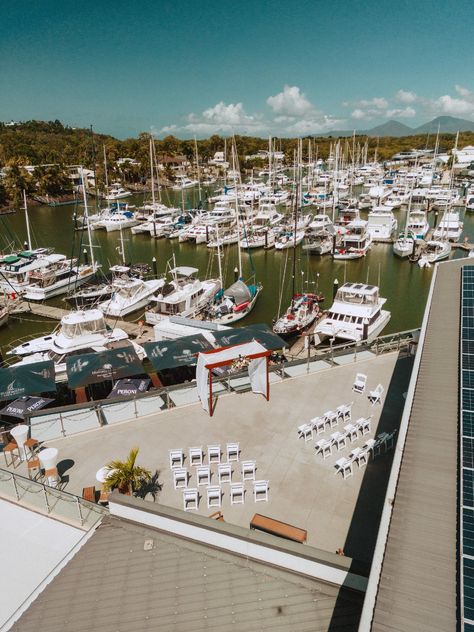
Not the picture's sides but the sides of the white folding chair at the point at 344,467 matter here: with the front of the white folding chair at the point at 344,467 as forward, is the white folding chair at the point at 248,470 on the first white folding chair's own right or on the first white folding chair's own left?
on the first white folding chair's own left

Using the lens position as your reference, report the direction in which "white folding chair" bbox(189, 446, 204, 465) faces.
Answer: facing away from the viewer

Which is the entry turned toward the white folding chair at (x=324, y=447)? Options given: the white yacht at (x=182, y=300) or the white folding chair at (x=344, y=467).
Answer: the white folding chair at (x=344, y=467)

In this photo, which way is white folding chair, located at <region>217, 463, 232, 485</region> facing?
away from the camera

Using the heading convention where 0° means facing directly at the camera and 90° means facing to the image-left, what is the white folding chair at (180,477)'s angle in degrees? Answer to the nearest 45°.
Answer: approximately 180°

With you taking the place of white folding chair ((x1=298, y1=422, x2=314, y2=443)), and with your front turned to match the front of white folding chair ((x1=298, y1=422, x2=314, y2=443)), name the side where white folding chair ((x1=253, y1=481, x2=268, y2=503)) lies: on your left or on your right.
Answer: on your left

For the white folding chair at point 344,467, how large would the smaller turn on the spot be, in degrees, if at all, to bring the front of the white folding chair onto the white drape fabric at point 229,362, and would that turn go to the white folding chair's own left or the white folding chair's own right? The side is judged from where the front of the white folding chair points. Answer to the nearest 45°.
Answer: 0° — it already faces it

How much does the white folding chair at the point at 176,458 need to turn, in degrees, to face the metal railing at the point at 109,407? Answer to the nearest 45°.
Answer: approximately 45° to its left

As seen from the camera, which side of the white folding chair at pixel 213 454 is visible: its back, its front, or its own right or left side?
back

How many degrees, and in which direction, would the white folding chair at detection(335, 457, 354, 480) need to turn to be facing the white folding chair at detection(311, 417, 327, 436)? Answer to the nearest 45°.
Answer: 0° — it already faces it

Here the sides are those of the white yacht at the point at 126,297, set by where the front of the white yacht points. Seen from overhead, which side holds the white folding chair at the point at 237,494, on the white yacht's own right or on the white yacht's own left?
on the white yacht's own right

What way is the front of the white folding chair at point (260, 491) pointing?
away from the camera
